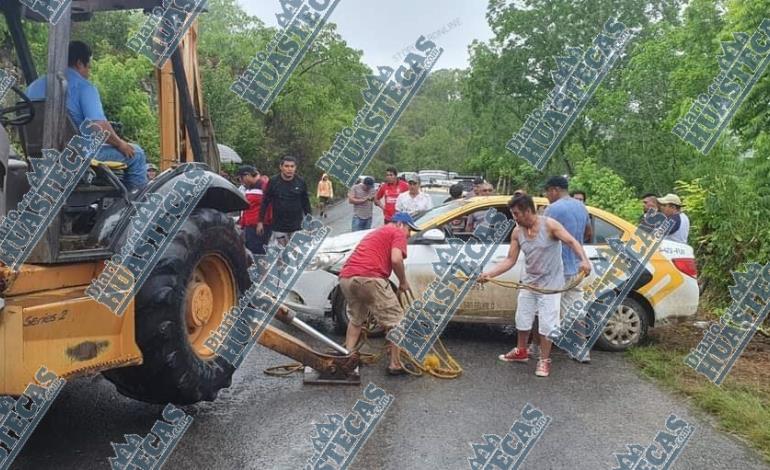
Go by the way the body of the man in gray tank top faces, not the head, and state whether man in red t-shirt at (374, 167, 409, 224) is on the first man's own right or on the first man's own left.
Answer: on the first man's own right

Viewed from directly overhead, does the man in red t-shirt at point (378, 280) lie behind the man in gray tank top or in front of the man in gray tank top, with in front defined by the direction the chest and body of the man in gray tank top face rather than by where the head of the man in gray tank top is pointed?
in front

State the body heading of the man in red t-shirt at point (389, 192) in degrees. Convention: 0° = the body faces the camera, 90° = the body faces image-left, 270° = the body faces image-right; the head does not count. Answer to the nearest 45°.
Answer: approximately 0°

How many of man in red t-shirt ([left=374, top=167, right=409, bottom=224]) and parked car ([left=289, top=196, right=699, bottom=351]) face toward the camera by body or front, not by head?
1

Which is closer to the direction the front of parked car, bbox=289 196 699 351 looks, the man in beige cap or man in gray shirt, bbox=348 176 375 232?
the man in gray shirt

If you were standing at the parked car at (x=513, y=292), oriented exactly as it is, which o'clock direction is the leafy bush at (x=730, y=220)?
The leafy bush is roughly at 4 o'clock from the parked car.

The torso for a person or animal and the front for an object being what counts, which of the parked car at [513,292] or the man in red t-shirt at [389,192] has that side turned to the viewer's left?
the parked car

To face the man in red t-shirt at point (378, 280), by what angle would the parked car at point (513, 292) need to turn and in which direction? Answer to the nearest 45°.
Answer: approximately 45° to its left

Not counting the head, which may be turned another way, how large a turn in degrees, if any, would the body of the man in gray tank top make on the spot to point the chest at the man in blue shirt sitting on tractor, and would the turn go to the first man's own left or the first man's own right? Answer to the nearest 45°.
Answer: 0° — they already face them

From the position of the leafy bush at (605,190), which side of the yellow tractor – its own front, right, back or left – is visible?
back

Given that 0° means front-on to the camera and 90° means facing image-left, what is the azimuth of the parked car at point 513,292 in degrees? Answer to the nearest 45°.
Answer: approximately 90°

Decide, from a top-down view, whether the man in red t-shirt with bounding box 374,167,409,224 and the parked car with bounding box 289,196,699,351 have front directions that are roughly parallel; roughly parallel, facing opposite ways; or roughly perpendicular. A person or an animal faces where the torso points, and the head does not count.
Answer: roughly perpendicular

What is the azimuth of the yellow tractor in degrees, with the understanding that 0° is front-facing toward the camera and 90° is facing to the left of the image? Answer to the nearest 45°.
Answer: approximately 45°

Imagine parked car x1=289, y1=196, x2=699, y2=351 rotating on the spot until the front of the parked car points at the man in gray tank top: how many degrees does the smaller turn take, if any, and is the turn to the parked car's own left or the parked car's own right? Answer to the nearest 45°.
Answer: approximately 90° to the parked car's own left

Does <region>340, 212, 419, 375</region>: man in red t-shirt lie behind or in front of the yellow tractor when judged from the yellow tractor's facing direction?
behind

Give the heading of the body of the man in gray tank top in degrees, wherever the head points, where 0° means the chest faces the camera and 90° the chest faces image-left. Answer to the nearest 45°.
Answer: approximately 45°

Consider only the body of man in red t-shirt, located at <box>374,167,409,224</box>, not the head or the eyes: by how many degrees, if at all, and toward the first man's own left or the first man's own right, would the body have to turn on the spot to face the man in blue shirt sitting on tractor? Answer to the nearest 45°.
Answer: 0° — they already face them

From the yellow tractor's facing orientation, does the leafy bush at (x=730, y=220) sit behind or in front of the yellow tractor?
behind
